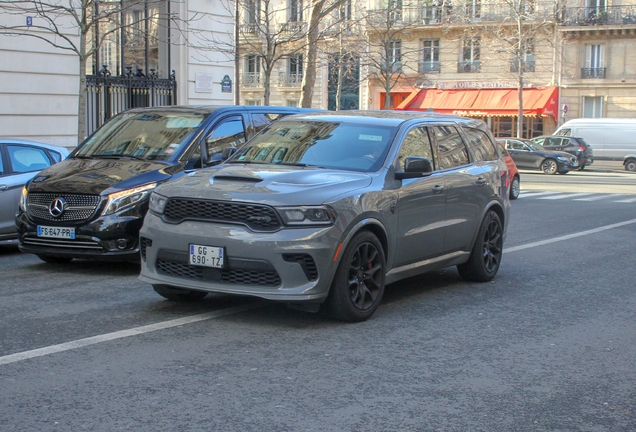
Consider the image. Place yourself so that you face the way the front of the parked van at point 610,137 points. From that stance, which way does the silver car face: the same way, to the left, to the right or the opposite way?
to the left

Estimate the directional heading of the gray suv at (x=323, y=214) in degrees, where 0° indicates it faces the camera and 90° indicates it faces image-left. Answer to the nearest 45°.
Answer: approximately 45°

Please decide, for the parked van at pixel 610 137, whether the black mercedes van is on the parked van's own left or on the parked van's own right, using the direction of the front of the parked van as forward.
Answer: on the parked van's own left

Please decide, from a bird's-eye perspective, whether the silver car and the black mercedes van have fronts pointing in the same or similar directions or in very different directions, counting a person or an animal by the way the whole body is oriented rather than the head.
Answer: same or similar directions

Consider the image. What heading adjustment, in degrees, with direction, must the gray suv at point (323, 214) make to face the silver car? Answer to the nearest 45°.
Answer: approximately 90° to its right

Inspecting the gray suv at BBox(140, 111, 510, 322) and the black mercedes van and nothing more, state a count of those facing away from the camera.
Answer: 0

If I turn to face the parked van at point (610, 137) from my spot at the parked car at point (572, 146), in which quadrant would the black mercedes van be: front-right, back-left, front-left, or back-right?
back-right

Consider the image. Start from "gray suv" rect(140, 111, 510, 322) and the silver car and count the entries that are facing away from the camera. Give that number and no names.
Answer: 0

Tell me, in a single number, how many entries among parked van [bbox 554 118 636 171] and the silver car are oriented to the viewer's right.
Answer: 0

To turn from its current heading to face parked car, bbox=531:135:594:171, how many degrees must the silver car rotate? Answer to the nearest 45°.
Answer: approximately 180°

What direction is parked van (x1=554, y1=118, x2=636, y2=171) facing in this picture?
to the viewer's left

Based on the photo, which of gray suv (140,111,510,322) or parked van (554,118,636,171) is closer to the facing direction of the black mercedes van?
the gray suv

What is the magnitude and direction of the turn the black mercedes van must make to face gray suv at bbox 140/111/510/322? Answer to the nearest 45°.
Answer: approximately 90° to its left

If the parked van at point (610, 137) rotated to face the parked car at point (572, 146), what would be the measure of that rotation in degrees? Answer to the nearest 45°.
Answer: approximately 45° to its left

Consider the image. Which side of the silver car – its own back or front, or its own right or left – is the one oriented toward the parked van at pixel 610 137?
back

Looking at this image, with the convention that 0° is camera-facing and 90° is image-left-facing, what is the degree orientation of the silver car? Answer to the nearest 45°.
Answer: approximately 45°

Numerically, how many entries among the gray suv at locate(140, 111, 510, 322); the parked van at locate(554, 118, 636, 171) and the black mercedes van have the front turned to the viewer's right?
0

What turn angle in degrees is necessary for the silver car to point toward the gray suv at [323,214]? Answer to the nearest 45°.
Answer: approximately 90° to its left

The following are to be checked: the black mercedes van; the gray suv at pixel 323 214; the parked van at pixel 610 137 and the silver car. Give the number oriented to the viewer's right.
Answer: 0
